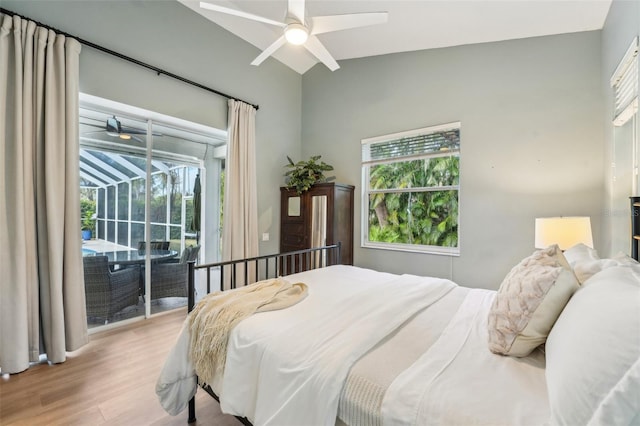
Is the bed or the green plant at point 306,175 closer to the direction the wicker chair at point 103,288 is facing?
the green plant

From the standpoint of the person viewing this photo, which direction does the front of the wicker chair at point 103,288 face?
facing away from the viewer and to the right of the viewer

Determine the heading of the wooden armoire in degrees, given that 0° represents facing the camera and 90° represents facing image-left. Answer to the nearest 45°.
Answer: approximately 45°

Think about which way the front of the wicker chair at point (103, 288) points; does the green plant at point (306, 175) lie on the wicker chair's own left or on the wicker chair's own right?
on the wicker chair's own right

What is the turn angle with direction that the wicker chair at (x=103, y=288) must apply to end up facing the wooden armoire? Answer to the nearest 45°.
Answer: approximately 45° to its right

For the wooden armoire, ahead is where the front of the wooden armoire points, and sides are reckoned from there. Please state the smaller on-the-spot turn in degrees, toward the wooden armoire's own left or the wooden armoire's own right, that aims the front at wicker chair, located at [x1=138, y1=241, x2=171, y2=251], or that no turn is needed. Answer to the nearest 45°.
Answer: approximately 45° to the wooden armoire's own right

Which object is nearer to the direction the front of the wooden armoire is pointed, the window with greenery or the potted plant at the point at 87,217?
the potted plant
